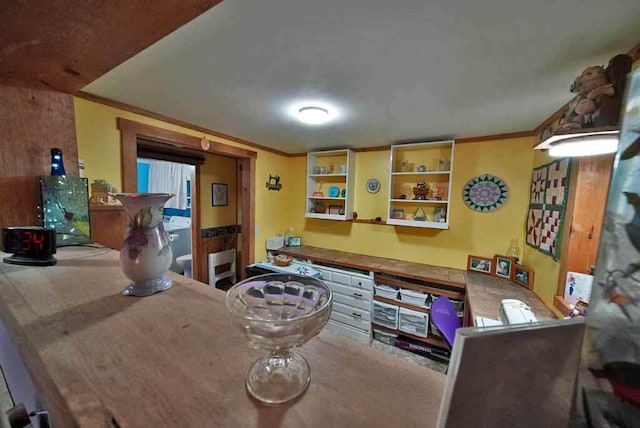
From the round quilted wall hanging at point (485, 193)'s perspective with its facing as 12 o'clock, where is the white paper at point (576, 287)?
The white paper is roughly at 11 o'clock from the round quilted wall hanging.

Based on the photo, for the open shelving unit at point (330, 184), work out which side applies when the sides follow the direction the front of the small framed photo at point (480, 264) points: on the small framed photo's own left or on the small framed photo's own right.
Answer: on the small framed photo's own right

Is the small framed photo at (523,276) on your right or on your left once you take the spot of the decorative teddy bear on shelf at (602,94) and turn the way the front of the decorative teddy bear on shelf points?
on your right

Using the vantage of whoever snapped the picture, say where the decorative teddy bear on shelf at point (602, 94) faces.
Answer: facing to the left of the viewer

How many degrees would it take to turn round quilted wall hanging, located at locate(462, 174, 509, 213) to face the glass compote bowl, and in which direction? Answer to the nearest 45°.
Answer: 0° — it already faces it
